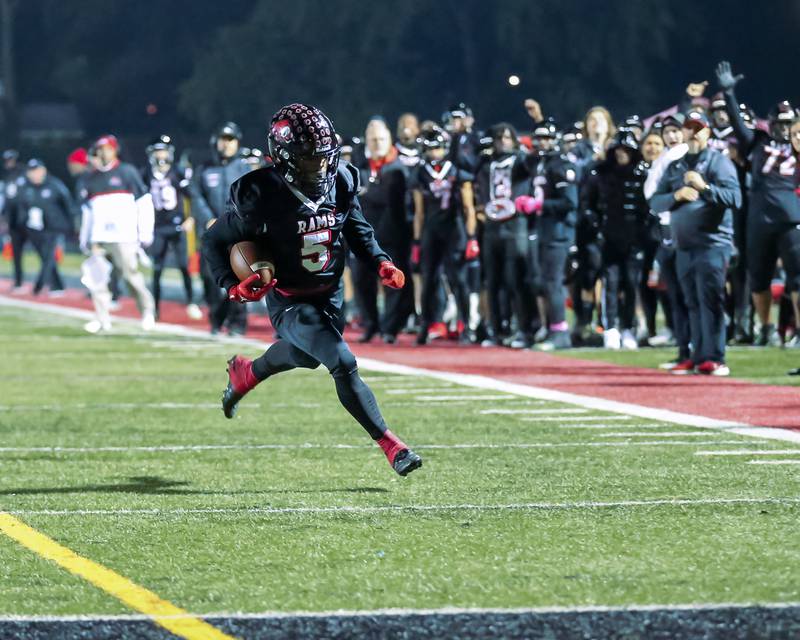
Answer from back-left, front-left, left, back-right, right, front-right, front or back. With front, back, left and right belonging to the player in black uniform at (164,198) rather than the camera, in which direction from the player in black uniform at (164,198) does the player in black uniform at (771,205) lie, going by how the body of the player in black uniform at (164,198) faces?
front-left

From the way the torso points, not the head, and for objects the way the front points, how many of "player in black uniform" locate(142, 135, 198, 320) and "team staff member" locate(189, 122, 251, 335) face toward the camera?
2

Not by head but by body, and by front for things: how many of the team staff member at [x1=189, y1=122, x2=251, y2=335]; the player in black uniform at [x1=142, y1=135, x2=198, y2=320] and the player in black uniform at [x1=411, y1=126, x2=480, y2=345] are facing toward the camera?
3

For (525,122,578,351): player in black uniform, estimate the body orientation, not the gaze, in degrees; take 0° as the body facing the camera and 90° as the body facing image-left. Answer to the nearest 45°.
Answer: approximately 45°
